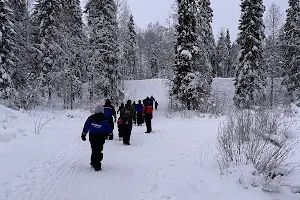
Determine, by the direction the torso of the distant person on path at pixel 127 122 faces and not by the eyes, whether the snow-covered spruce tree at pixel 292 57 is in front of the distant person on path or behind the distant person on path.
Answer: in front

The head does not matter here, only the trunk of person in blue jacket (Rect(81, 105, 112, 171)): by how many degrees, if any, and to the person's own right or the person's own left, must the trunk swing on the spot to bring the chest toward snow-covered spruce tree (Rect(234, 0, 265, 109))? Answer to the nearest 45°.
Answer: approximately 45° to the person's own right

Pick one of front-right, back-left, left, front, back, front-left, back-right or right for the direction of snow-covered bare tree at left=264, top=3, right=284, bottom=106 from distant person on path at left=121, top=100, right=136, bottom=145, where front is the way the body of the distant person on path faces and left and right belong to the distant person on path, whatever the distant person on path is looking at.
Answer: front-right

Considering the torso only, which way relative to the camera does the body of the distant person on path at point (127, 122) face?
away from the camera

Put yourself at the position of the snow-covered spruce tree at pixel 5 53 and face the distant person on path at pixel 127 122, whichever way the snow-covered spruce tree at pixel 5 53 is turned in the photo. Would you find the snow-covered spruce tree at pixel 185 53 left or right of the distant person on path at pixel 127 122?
left

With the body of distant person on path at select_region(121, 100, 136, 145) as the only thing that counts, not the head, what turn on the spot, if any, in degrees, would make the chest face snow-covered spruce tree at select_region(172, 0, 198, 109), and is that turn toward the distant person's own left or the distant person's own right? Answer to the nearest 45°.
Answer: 0° — they already face it

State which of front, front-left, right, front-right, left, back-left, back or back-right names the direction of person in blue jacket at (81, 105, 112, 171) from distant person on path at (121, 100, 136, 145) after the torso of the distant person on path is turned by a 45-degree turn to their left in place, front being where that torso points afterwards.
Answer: back-left

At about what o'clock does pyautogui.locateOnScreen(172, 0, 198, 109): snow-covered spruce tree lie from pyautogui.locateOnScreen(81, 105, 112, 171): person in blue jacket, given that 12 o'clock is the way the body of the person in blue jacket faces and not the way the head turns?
The snow-covered spruce tree is roughly at 1 o'clock from the person in blue jacket.

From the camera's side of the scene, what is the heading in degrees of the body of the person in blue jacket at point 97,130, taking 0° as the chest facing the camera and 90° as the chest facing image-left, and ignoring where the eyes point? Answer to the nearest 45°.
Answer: approximately 180°
